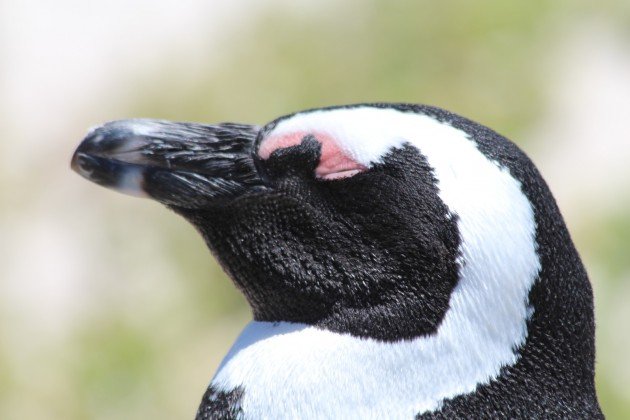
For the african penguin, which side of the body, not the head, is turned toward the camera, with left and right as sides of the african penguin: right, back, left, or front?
left
